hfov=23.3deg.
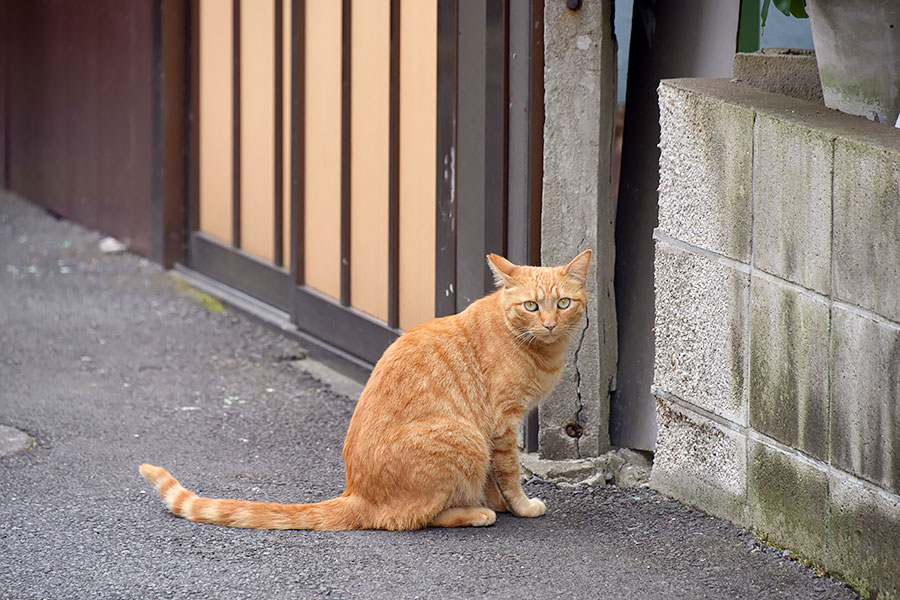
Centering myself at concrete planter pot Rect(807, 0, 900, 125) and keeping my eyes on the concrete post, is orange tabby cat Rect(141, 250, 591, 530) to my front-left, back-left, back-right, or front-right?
front-left

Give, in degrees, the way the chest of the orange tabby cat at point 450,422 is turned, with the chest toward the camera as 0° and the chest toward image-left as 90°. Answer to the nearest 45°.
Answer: approximately 270°
